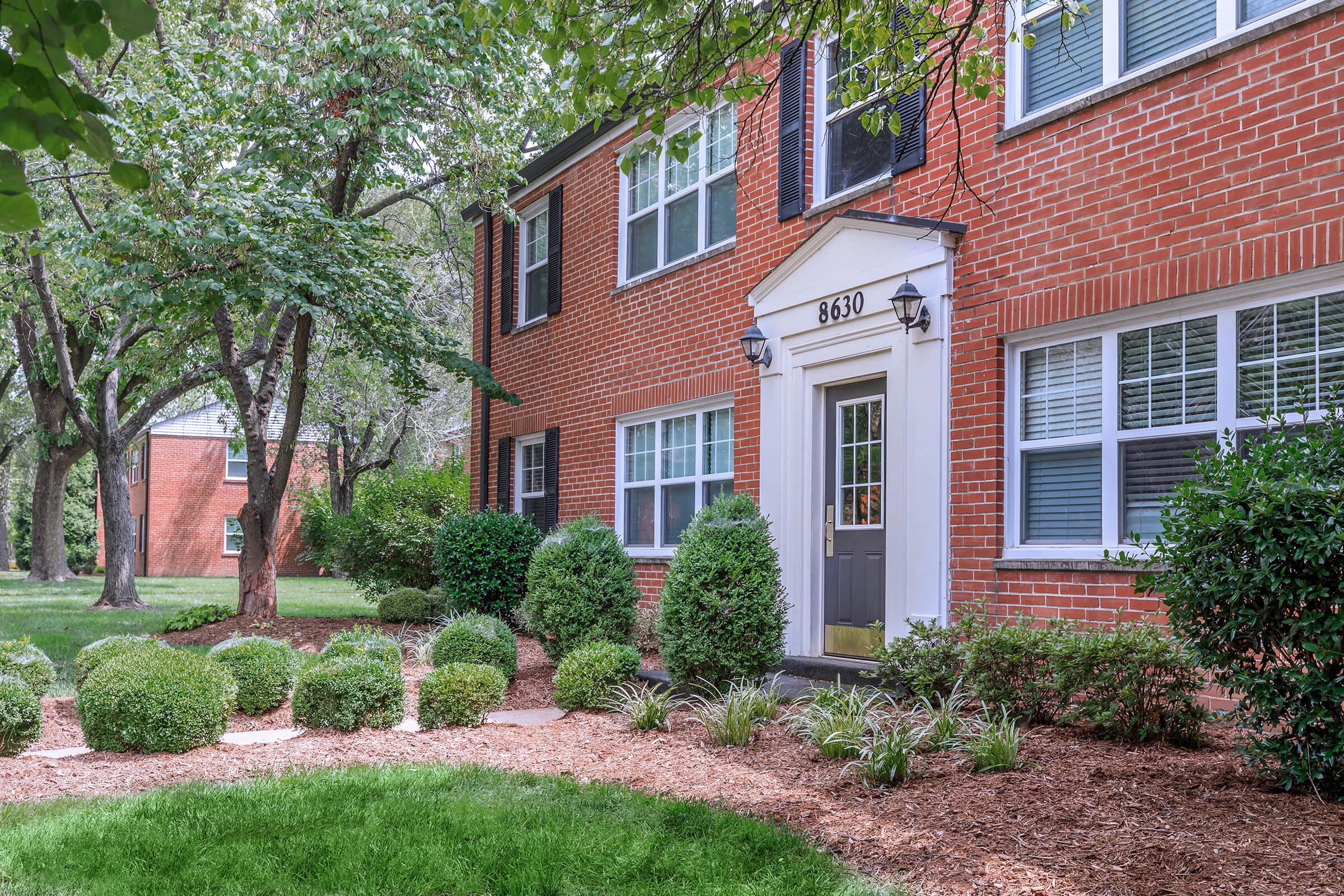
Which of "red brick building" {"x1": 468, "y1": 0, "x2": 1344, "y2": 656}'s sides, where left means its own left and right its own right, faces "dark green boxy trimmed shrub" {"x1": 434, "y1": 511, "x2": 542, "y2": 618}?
right

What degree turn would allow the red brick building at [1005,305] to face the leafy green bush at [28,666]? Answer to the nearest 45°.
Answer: approximately 45° to its right

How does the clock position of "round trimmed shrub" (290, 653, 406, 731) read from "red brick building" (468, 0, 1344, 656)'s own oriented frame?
The round trimmed shrub is roughly at 1 o'clock from the red brick building.

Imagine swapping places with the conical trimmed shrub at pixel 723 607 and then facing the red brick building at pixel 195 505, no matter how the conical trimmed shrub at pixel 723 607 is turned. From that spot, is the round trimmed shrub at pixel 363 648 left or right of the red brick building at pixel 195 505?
left

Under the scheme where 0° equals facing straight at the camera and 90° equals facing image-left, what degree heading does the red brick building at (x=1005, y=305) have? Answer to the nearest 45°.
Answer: approximately 45°

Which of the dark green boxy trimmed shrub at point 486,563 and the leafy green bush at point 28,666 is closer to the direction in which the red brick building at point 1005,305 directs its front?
the leafy green bush

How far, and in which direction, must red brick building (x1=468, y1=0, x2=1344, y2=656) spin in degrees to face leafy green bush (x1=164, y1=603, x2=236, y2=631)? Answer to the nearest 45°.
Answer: approximately 90° to its right

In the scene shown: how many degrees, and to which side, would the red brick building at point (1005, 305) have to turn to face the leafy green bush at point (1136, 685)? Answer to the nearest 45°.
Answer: approximately 45° to its left
